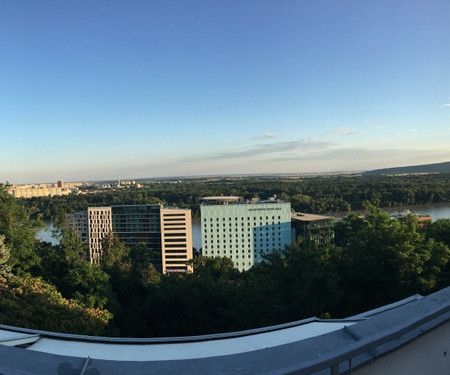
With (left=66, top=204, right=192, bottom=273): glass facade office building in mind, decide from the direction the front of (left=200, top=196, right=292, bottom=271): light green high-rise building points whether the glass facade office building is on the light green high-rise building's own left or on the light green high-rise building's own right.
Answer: on the light green high-rise building's own right

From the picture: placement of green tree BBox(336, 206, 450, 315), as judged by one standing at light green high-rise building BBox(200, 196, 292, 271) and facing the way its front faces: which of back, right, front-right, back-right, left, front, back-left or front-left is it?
front

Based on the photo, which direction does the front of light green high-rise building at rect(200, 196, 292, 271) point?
toward the camera

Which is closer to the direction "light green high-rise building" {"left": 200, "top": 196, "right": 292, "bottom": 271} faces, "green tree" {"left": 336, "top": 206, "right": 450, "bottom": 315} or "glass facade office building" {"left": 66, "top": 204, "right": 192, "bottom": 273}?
the green tree

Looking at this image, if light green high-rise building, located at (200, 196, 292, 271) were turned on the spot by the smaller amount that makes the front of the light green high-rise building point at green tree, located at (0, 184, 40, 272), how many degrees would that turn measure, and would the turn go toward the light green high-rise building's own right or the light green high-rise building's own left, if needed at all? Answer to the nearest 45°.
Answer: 0° — it already faces it
